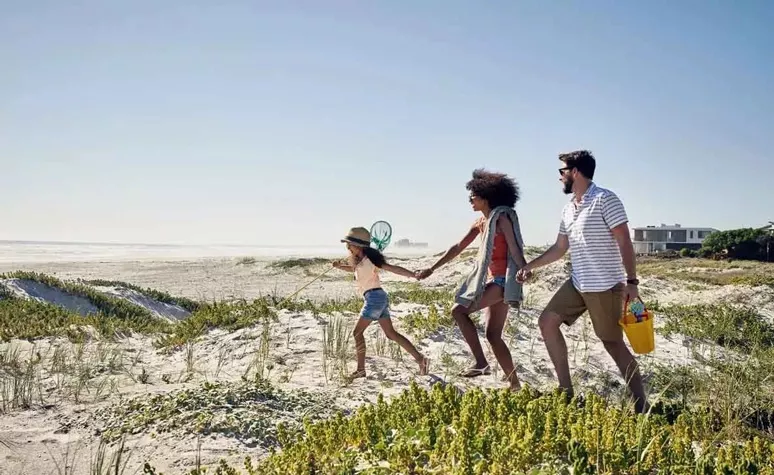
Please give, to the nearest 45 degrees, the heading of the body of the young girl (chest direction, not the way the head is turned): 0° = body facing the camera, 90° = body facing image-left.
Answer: approximately 90°

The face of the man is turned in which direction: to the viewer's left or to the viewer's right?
to the viewer's left

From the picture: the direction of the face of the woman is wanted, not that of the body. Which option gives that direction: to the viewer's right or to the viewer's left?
to the viewer's left

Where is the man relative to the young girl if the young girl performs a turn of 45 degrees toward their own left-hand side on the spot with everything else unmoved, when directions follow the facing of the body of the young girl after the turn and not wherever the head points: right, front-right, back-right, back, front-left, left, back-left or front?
left

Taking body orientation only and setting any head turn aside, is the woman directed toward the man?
no

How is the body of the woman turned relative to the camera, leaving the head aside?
to the viewer's left
